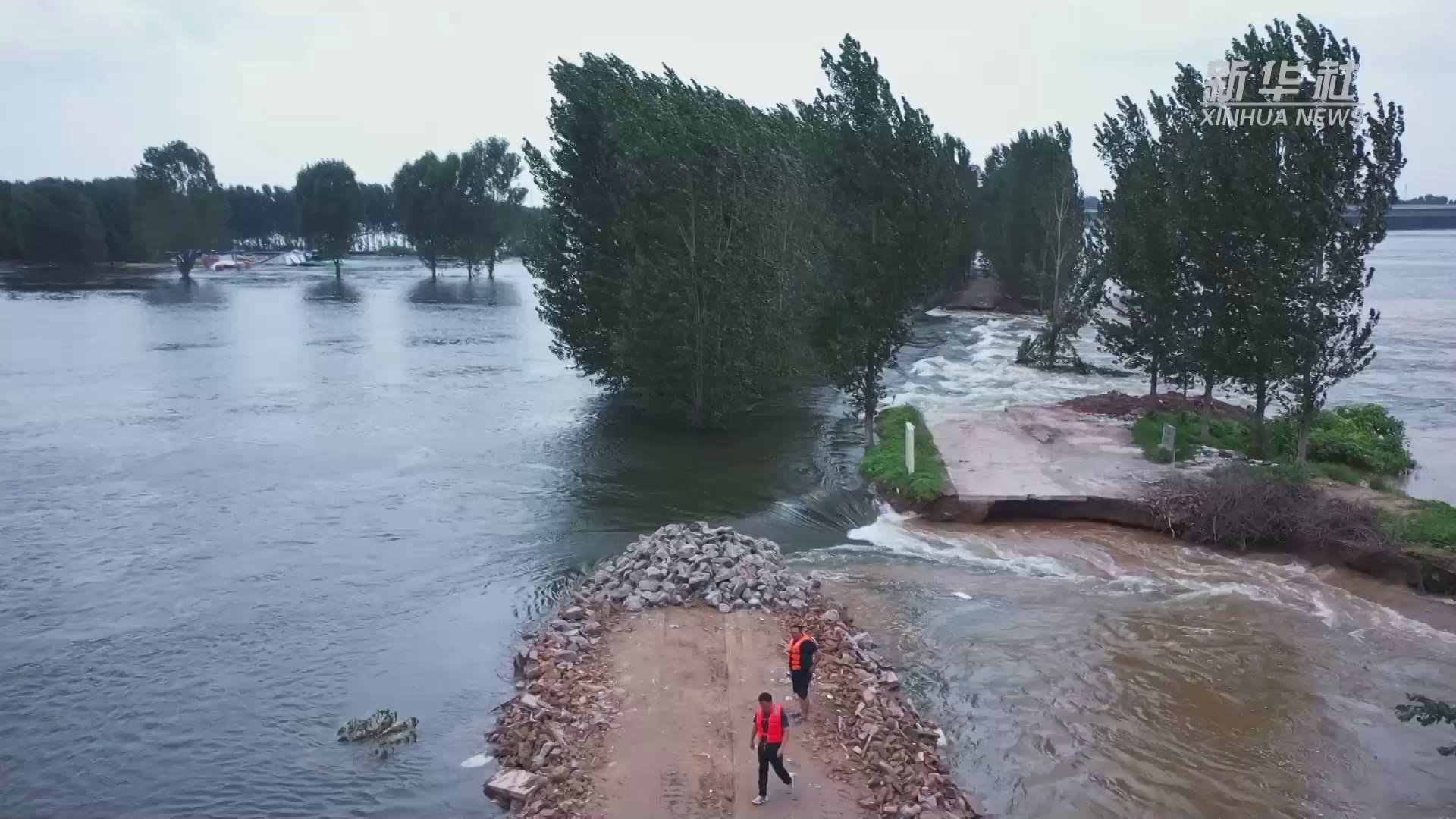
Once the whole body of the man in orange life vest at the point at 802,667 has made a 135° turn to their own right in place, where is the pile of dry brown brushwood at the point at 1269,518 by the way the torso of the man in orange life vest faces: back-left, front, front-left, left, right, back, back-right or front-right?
front-right

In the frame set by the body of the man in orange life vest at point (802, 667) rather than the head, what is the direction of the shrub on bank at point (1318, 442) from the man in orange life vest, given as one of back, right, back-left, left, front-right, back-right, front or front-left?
back

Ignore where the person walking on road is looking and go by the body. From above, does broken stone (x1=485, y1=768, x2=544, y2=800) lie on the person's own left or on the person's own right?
on the person's own right

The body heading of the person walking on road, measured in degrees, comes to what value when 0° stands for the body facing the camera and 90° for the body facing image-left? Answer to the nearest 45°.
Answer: approximately 45°

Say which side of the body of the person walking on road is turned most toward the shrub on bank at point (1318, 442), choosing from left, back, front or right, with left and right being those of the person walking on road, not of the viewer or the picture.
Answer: back

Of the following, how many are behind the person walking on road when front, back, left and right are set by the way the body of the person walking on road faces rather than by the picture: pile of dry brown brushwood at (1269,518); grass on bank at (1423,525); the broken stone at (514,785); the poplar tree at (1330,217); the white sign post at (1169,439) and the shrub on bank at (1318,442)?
5

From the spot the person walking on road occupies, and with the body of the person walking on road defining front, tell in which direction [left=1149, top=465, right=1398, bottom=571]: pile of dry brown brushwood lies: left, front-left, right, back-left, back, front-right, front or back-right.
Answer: back

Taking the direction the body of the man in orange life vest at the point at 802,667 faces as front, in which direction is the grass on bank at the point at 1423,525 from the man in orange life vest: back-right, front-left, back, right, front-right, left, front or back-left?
back

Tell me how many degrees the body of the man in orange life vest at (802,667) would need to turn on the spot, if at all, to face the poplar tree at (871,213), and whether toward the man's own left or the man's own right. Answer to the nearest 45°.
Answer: approximately 135° to the man's own right

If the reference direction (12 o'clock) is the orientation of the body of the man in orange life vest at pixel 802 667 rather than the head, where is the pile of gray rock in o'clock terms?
The pile of gray rock is roughly at 4 o'clock from the man in orange life vest.

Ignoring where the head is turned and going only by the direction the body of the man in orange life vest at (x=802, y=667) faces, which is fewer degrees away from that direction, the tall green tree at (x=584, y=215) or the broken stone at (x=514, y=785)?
the broken stone

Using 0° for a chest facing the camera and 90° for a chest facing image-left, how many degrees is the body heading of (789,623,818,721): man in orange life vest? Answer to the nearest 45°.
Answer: approximately 45°

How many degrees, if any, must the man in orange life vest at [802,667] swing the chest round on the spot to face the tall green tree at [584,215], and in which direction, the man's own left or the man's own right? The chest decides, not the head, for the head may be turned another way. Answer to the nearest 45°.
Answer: approximately 135° to the man's own right
